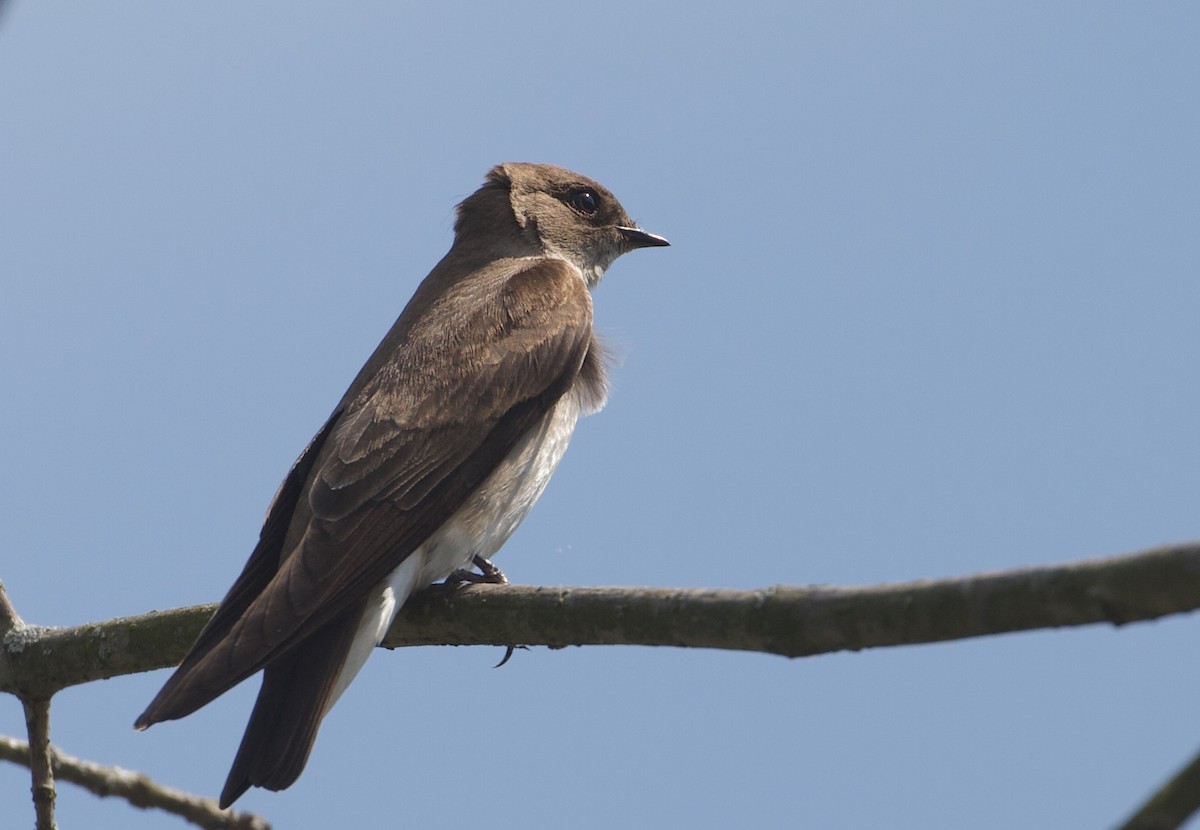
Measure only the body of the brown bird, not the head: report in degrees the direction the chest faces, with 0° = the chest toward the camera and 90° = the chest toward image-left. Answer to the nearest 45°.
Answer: approximately 270°

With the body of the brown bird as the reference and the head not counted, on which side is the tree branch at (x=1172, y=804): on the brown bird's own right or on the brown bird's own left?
on the brown bird's own right

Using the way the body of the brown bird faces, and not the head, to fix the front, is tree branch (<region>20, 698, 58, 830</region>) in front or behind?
behind
